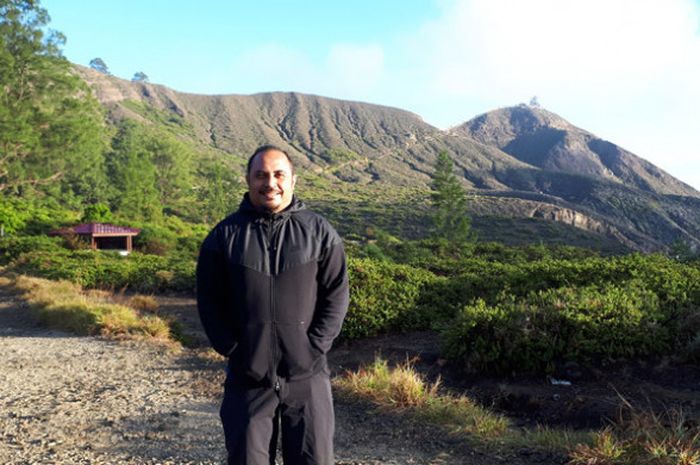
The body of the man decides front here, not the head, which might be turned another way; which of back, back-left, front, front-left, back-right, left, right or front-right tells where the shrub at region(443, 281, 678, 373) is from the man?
back-left

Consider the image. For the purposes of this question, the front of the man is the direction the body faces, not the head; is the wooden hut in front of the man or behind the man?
behind

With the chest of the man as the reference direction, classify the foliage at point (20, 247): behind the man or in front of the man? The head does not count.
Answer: behind

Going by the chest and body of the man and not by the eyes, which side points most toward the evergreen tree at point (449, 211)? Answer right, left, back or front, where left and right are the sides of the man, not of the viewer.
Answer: back

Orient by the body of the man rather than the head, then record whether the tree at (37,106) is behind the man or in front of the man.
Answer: behind

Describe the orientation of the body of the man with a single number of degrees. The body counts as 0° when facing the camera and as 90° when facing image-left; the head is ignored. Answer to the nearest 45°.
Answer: approximately 0°

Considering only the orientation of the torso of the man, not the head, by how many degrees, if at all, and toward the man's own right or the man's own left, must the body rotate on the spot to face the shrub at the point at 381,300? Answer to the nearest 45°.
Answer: approximately 180°
